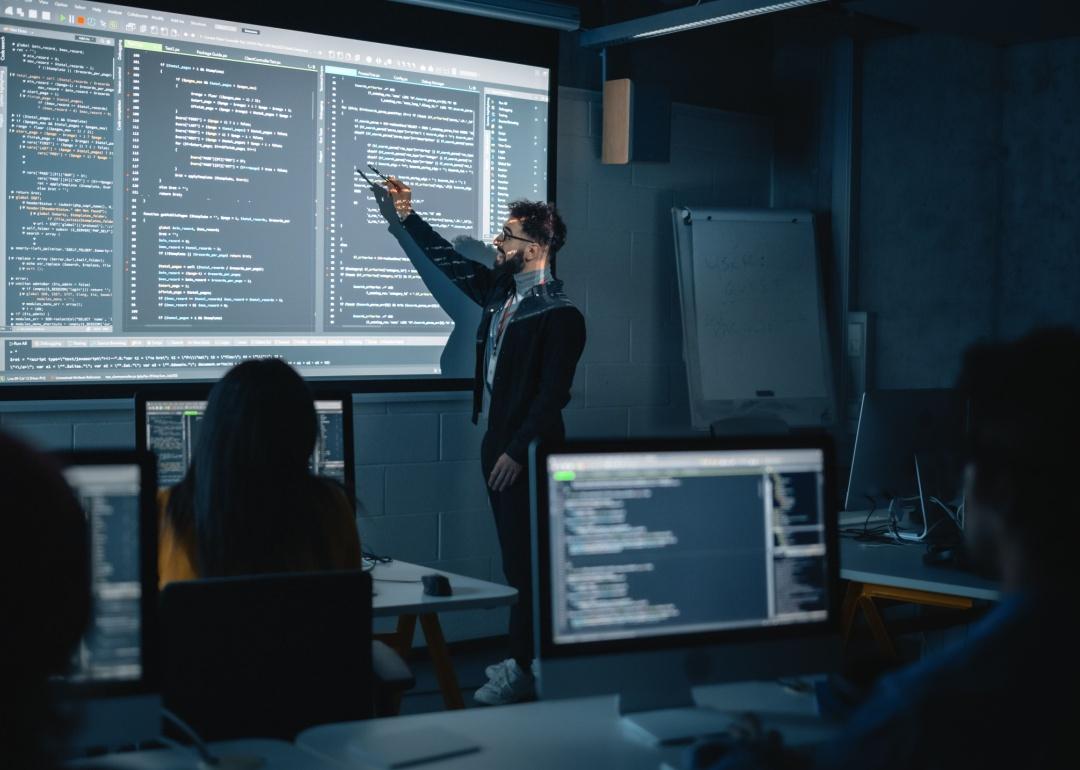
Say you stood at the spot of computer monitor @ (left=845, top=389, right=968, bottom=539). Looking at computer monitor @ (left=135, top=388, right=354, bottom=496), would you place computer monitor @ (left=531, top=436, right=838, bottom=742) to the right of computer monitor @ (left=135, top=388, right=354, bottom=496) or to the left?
left

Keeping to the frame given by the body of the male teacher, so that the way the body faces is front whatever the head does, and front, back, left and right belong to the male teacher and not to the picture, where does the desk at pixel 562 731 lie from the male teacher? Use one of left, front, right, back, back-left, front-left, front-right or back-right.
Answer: left

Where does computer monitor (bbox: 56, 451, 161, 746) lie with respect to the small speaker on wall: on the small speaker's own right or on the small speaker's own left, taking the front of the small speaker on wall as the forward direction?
on the small speaker's own right

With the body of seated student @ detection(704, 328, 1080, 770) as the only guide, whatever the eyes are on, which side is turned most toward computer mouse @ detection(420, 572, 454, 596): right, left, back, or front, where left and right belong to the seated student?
front

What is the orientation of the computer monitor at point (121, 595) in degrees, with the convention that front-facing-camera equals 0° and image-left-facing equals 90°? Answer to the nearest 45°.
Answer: approximately 0°

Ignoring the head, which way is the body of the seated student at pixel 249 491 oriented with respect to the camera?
away from the camera

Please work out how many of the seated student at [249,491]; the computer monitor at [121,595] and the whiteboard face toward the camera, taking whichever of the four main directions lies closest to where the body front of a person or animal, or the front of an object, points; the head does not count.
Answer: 2

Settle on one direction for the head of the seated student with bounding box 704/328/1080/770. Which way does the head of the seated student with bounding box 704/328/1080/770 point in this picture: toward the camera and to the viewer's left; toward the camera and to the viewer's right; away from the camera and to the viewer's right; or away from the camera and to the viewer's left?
away from the camera and to the viewer's left

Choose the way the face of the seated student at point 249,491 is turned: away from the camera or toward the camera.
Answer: away from the camera

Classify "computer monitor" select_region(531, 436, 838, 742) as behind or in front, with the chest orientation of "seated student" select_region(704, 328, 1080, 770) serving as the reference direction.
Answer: in front

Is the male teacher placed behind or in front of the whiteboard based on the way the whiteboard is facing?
in front
